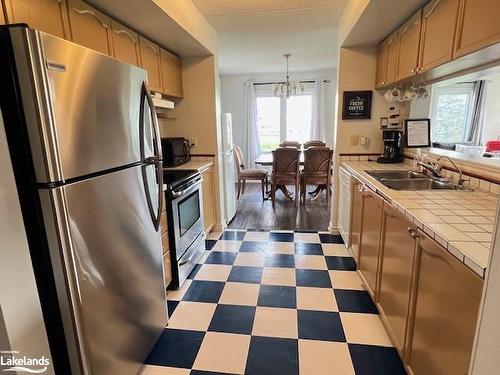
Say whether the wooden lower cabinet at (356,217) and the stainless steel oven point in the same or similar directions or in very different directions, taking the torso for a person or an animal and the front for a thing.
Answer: very different directions

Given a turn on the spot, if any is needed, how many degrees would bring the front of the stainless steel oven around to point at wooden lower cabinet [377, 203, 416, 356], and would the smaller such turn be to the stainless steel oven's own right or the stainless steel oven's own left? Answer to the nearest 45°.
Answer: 0° — it already faces it

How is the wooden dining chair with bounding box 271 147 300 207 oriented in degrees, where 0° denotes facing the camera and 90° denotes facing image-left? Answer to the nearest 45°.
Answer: approximately 180°

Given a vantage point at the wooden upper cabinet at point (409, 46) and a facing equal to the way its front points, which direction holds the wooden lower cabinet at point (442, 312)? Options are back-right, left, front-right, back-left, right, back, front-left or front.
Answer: front-left

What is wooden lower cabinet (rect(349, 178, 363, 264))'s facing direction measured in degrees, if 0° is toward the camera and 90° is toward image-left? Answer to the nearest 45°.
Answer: approximately 90°

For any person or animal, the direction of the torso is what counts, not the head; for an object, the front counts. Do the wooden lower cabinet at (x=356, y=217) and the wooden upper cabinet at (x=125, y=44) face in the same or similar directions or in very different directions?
very different directions

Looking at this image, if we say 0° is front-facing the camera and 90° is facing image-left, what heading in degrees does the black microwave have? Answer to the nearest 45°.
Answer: approximately 315°

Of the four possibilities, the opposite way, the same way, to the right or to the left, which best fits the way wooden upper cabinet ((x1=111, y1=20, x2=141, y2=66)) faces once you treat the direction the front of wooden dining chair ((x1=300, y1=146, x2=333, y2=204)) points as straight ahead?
to the right

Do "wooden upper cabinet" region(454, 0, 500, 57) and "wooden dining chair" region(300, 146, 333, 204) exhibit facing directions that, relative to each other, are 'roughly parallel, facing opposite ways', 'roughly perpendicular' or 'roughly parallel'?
roughly perpendicular

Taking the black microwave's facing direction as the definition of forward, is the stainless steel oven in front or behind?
in front
